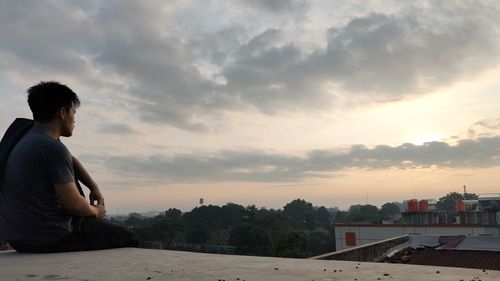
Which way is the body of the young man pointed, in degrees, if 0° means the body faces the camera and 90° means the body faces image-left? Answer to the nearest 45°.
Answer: approximately 225°
